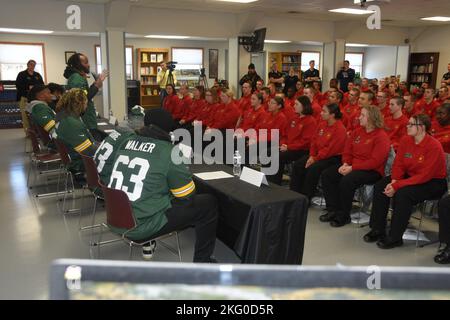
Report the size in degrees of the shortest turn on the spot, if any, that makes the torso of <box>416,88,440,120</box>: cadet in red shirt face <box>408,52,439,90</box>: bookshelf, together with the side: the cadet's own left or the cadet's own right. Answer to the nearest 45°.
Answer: approximately 135° to the cadet's own right

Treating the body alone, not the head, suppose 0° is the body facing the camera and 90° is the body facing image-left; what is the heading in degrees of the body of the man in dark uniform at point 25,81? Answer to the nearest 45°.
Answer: approximately 0°

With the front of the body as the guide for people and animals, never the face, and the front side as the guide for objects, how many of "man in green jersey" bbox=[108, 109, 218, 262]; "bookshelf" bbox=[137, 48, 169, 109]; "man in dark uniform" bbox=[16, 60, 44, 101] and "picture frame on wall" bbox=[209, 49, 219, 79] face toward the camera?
3

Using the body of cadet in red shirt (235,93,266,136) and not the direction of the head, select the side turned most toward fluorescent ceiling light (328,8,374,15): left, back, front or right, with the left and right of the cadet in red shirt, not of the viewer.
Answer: back

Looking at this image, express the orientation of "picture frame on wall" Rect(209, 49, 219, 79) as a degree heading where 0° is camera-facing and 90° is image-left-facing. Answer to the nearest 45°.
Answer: approximately 0°

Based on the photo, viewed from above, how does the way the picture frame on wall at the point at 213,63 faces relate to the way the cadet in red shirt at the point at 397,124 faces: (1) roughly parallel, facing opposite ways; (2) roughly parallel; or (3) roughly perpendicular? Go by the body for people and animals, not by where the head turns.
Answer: roughly perpendicular

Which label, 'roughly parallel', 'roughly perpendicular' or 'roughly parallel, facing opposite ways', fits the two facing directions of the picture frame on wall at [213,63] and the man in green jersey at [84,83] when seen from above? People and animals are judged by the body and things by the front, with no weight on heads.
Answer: roughly perpendicular

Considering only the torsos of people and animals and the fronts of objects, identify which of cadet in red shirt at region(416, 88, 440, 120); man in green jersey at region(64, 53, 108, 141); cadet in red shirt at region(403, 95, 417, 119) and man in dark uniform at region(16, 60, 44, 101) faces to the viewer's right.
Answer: the man in green jersey

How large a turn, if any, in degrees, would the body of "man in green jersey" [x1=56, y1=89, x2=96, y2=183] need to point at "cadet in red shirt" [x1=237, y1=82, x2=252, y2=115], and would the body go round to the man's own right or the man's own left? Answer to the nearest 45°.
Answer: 0° — they already face them

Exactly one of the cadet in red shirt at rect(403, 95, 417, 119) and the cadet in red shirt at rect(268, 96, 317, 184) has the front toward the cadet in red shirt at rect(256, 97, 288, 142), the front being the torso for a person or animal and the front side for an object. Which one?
the cadet in red shirt at rect(403, 95, 417, 119)

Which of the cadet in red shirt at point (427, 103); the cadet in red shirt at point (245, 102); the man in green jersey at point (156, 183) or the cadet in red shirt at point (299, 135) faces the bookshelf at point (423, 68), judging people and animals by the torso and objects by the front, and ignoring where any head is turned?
the man in green jersey
